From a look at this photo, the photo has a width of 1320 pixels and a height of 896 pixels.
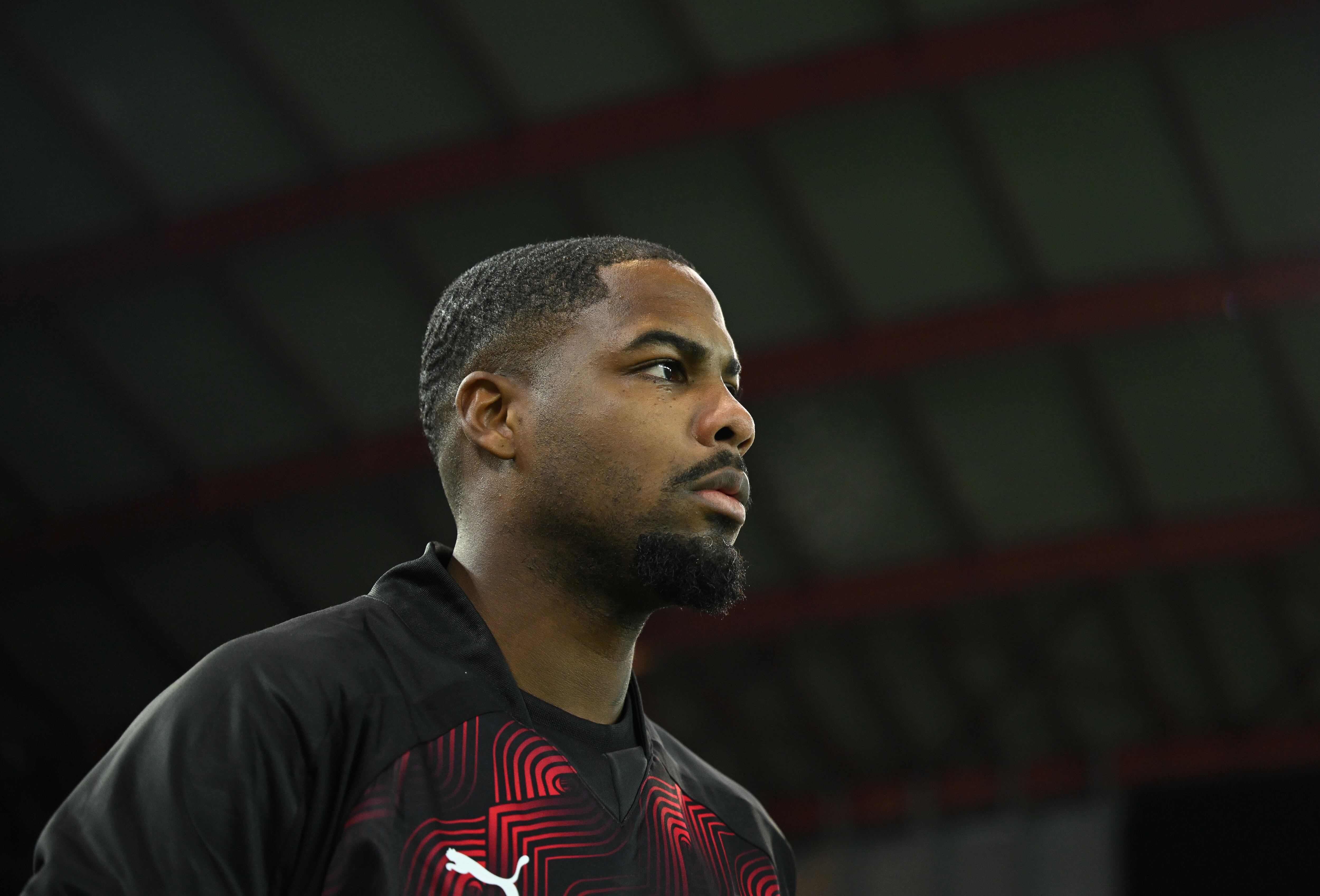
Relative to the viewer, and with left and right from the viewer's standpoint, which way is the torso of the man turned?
facing the viewer and to the right of the viewer

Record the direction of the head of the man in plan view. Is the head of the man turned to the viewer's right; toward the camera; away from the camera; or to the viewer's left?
to the viewer's right
